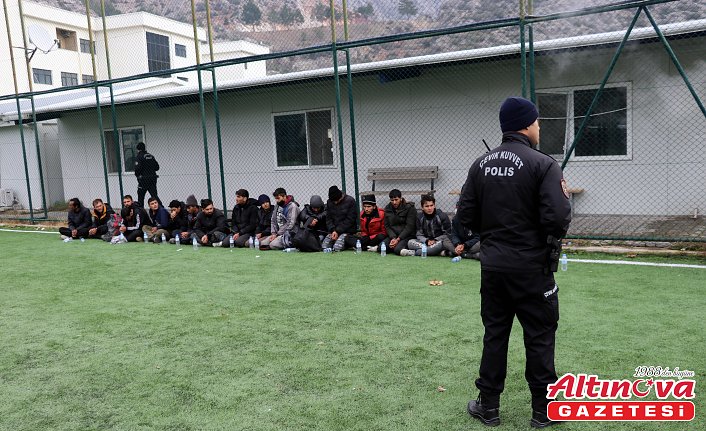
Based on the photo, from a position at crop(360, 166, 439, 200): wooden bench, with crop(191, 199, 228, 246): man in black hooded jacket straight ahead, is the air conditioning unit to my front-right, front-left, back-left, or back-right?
front-right

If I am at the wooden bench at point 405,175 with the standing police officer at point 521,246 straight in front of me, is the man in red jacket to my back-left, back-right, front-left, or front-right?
front-right

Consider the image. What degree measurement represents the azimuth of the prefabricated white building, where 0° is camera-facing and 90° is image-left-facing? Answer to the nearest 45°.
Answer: approximately 45°

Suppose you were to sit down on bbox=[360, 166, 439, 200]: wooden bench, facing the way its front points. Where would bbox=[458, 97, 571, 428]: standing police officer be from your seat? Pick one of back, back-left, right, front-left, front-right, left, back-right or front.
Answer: front

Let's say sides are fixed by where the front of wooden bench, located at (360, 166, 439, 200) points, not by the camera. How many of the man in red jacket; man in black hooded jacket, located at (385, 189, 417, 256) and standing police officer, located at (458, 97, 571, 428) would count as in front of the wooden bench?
3

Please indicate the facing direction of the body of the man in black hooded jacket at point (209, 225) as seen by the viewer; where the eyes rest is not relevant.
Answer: toward the camera

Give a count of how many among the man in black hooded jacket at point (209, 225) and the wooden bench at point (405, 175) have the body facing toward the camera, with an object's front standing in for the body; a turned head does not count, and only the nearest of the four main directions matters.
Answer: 2

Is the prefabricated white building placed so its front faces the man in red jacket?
yes

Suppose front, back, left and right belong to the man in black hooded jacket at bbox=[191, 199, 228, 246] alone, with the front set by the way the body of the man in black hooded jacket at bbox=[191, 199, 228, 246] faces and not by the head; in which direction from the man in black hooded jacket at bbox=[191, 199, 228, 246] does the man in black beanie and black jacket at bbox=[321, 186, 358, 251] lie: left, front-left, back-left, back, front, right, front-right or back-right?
front-left

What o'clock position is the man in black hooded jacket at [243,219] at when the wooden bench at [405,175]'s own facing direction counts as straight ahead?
The man in black hooded jacket is roughly at 2 o'clock from the wooden bench.

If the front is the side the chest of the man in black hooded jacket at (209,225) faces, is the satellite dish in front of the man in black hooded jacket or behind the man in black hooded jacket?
behind

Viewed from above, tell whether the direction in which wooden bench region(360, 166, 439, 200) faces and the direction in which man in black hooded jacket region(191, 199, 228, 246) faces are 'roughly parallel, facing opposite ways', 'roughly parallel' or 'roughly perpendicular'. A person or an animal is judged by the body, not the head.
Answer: roughly parallel

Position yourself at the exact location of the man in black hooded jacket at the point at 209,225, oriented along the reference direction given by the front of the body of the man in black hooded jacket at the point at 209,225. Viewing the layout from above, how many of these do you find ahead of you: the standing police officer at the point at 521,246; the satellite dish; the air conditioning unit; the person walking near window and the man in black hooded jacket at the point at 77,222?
1

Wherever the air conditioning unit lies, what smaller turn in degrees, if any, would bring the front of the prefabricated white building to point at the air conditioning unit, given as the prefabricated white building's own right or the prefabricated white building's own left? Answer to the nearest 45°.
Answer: approximately 90° to the prefabricated white building's own right

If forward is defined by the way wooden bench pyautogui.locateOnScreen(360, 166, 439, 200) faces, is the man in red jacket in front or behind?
in front

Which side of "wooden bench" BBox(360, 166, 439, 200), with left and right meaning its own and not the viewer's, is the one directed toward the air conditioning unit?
right
